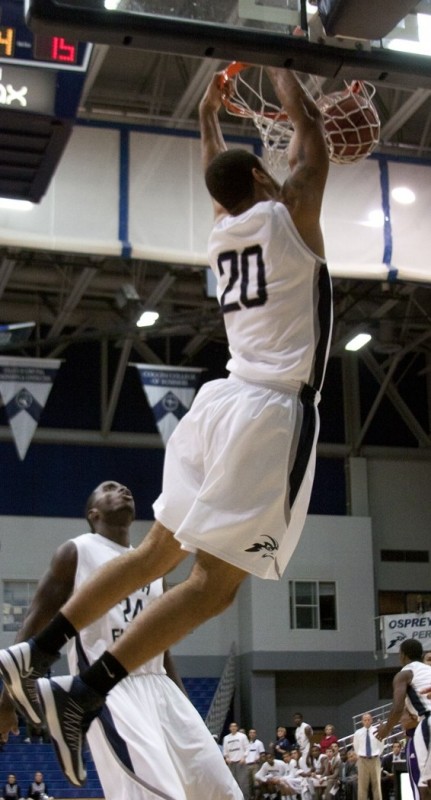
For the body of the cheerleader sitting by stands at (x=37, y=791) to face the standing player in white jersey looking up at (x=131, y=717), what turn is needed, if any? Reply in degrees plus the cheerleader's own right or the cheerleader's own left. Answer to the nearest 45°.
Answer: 0° — they already face them

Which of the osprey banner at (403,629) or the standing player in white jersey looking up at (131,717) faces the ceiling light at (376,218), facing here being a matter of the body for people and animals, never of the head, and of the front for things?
the osprey banner

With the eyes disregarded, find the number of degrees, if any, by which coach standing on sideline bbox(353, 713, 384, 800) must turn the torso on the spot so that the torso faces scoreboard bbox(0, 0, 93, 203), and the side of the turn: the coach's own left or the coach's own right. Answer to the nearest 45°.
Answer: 0° — they already face it

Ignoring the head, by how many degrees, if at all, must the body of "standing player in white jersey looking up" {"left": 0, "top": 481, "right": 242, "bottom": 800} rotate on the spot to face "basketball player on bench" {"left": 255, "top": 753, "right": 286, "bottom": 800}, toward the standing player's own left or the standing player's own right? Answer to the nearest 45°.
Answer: approximately 135° to the standing player's own left

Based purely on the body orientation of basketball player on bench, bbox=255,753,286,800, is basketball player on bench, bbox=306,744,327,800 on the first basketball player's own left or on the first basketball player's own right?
on the first basketball player's own left

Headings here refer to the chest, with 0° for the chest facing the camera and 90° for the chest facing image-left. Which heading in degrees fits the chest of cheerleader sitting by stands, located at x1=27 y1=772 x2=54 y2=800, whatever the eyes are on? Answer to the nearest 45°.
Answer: approximately 0°
